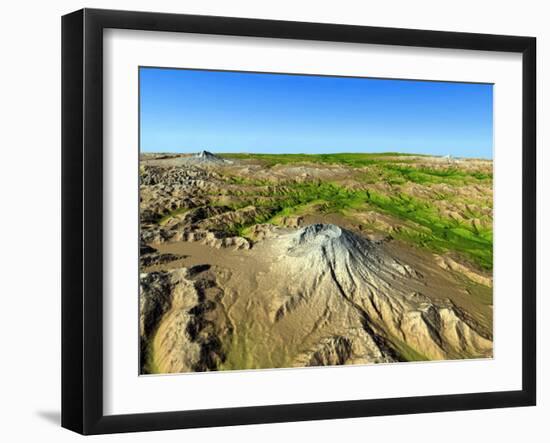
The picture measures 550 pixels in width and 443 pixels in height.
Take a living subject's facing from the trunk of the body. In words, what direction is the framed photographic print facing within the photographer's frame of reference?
facing the viewer and to the right of the viewer
